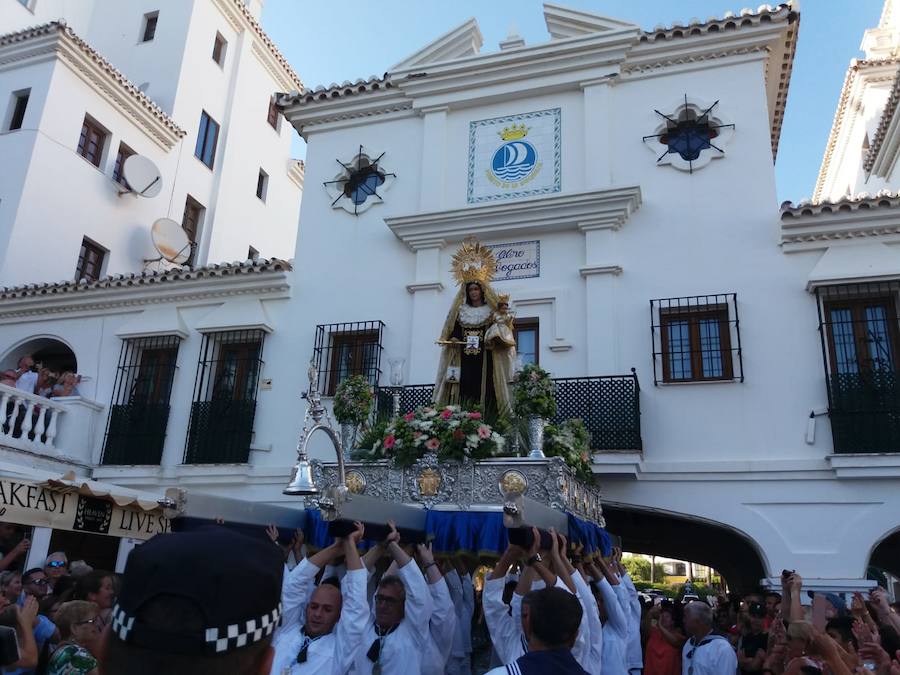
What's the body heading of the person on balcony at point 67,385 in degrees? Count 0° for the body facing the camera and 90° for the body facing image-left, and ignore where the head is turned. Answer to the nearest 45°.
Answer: approximately 315°

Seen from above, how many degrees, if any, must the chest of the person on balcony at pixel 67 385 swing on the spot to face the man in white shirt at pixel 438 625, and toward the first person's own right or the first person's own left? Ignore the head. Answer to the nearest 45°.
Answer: approximately 45° to the first person's own right

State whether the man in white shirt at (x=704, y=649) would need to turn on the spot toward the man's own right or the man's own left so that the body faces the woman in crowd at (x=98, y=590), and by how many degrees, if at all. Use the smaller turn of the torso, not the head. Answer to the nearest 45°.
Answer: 0° — they already face them

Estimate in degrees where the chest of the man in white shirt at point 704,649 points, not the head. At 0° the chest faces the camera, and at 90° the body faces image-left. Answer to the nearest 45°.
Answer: approximately 45°

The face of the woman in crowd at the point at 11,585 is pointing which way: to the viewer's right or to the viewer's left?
to the viewer's right

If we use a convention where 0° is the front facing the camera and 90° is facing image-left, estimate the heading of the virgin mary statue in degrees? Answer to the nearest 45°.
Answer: approximately 0°

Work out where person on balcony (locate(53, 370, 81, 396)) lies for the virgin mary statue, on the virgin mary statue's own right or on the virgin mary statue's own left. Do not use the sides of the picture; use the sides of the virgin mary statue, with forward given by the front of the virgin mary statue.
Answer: on the virgin mary statue's own right

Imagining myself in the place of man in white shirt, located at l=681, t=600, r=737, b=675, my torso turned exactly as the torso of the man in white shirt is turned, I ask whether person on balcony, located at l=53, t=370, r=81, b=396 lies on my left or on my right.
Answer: on my right

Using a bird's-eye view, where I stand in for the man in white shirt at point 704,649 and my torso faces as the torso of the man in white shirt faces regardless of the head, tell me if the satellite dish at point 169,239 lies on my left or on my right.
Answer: on my right
